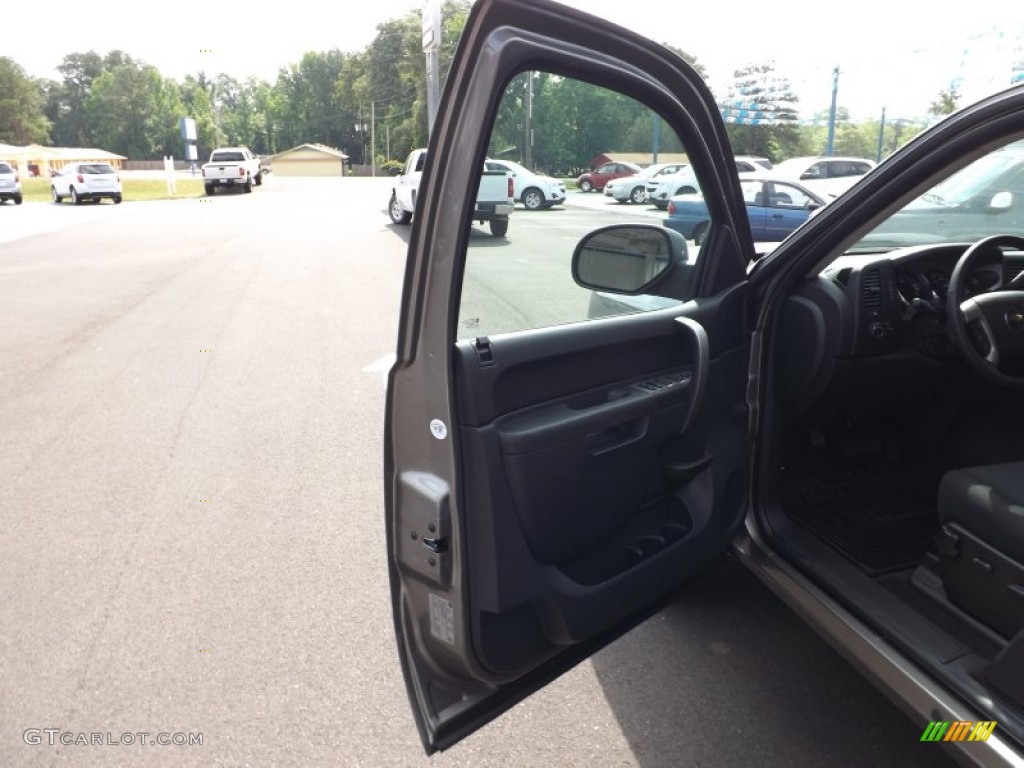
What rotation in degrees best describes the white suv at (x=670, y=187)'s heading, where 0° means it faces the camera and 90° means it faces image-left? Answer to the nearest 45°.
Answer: approximately 45°

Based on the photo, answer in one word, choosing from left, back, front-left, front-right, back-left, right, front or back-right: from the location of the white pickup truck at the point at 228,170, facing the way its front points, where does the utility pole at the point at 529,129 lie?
front-right

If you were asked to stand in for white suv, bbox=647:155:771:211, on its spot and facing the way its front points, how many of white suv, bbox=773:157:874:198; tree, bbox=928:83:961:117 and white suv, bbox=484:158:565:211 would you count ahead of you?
1

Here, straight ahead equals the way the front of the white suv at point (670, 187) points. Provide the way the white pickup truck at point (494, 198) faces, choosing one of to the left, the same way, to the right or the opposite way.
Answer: to the right

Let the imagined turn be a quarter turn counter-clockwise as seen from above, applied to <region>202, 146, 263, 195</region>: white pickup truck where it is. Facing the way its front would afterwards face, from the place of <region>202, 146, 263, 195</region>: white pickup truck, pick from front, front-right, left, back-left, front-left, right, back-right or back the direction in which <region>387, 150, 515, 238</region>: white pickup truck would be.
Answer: back-left

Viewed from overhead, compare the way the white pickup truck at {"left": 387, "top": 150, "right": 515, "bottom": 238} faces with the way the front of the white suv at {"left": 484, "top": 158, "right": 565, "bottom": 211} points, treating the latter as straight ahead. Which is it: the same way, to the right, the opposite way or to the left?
the opposite way

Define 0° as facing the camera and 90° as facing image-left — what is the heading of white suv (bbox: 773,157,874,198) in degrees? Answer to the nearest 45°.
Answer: approximately 45°

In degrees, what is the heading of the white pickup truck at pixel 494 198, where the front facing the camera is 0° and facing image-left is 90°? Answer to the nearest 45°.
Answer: approximately 135°

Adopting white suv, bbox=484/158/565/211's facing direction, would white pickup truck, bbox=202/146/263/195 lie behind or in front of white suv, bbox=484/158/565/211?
behind

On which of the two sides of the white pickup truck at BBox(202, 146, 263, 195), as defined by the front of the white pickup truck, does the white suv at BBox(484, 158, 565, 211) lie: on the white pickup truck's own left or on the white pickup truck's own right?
on the white pickup truck's own right
